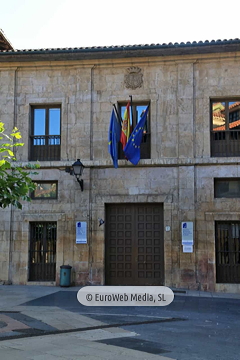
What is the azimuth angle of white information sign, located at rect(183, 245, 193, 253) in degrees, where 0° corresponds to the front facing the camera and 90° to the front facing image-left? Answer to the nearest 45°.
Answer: approximately 0°

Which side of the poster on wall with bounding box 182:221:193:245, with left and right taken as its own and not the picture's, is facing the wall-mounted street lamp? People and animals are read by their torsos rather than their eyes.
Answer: right

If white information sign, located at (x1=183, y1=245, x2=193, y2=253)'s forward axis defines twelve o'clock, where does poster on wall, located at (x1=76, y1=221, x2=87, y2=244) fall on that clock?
The poster on wall is roughly at 3 o'clock from the white information sign.

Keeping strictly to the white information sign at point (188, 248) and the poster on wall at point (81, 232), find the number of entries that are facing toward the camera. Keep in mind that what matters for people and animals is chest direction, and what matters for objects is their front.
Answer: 2

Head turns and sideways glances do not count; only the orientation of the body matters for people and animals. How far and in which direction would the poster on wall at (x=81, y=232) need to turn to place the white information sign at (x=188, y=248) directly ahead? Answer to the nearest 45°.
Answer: approximately 90° to its left

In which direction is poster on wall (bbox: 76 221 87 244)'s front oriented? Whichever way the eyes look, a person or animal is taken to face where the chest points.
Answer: toward the camera

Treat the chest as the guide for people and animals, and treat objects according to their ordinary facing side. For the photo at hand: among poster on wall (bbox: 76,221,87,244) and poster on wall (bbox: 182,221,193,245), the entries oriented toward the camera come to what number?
2

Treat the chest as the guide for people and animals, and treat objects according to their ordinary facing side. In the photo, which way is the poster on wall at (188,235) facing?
toward the camera
